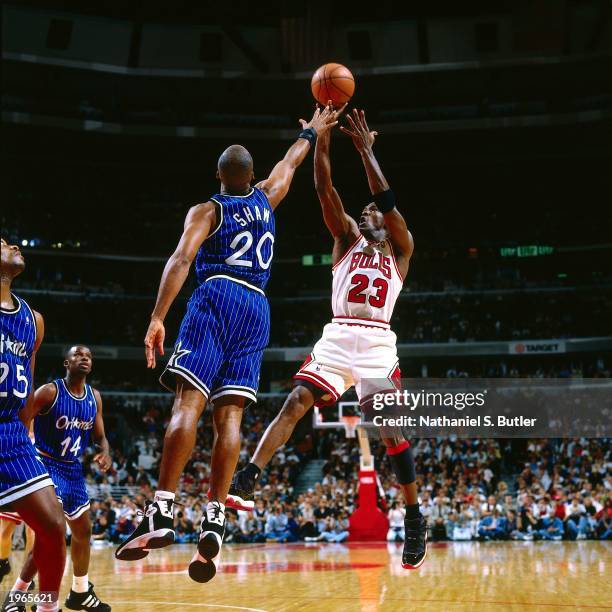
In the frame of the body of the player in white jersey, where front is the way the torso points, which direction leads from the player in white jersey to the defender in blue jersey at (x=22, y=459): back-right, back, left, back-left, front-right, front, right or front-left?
front-right

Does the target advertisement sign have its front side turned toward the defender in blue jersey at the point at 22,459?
yes

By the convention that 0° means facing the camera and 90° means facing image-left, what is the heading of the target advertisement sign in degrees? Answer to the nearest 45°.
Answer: approximately 0°

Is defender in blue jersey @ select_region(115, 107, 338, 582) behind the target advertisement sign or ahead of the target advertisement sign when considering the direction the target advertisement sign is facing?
ahead

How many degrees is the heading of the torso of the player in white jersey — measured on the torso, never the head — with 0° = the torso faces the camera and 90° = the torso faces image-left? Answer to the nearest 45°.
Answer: approximately 0°

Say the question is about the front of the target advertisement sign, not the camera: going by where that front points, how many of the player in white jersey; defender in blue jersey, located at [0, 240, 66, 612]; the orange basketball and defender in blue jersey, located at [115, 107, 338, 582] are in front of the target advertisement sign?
4

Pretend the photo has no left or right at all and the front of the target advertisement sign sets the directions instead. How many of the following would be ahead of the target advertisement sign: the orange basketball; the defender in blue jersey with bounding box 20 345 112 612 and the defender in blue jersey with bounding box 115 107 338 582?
3

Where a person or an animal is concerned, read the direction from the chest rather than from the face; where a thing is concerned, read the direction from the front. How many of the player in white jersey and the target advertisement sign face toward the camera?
2

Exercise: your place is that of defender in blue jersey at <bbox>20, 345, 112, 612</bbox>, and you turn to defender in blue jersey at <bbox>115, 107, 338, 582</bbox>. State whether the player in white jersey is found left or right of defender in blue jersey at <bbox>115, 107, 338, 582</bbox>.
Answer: left

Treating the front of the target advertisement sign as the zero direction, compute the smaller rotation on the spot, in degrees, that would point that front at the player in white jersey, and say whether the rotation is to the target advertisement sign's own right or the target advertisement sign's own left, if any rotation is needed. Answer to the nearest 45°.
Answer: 0° — it already faces them
